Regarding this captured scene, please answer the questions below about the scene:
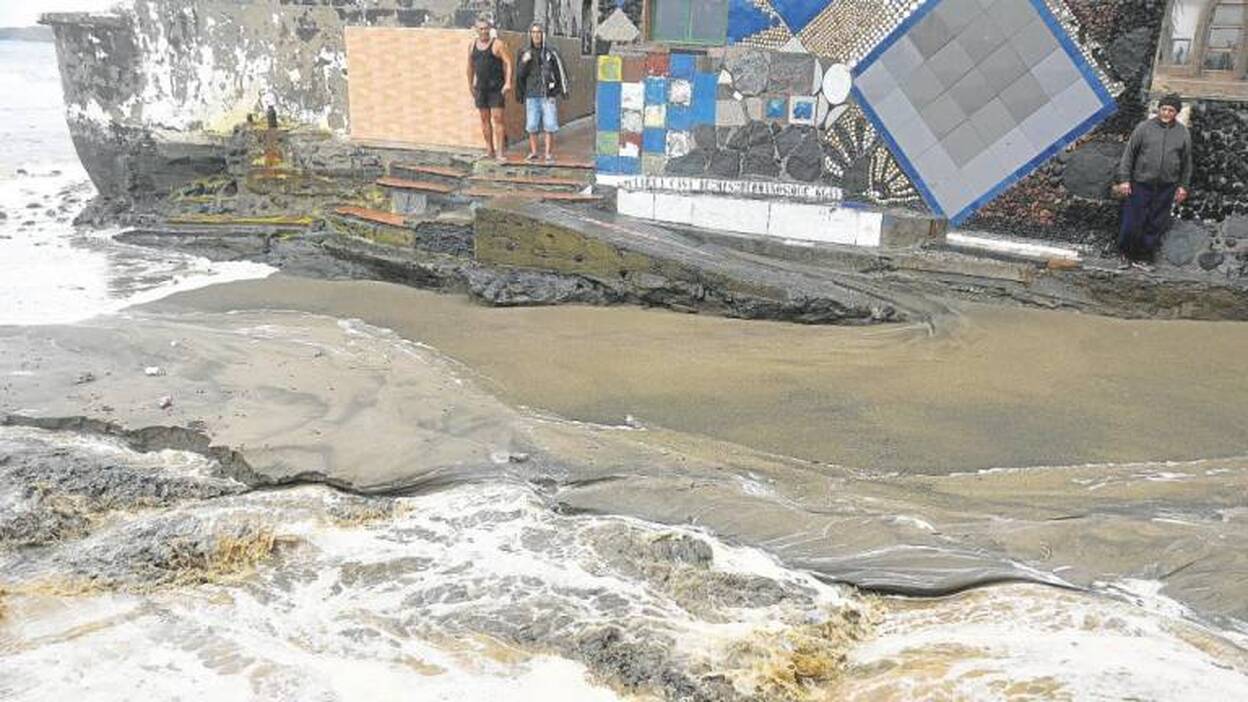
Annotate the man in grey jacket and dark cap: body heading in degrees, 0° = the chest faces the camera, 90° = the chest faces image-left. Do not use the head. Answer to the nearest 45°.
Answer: approximately 0°

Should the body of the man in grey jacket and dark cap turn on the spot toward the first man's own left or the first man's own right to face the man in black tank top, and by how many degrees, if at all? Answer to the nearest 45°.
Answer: approximately 90° to the first man's own right

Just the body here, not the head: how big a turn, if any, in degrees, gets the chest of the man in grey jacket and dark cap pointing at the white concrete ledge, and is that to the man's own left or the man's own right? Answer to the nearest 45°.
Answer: approximately 90° to the man's own right

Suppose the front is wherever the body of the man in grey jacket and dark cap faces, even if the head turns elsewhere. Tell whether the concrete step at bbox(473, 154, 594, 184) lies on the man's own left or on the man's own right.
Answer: on the man's own right

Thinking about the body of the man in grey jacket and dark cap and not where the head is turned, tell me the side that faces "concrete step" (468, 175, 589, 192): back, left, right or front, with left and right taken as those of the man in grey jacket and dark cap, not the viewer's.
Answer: right
